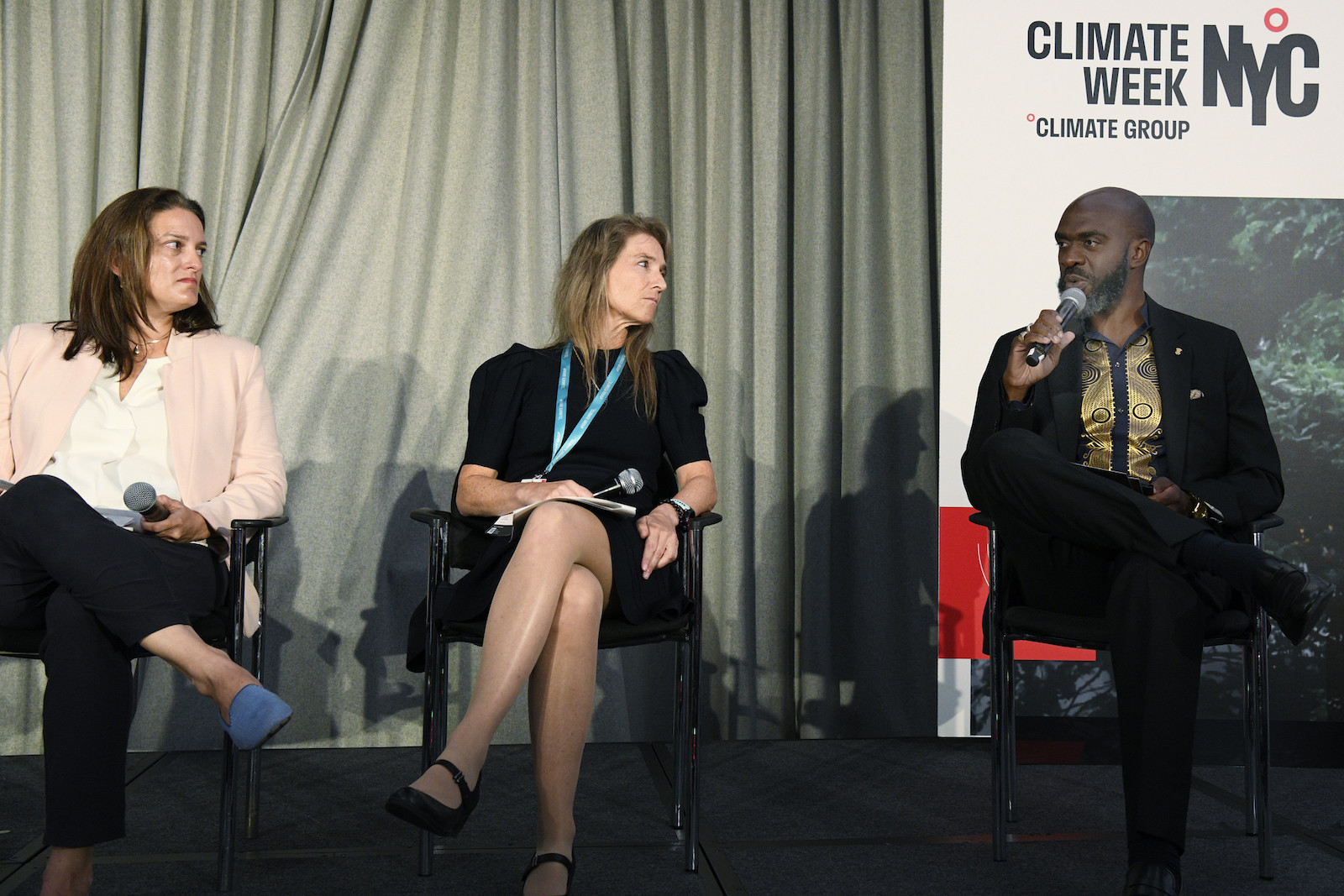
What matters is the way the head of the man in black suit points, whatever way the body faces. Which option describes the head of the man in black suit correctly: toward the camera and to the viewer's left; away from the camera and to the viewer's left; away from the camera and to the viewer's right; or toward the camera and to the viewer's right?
toward the camera and to the viewer's left

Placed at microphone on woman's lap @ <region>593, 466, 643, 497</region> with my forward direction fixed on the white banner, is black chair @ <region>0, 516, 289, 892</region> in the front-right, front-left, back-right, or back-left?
back-left

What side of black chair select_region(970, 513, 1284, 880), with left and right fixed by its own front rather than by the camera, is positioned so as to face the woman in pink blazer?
right

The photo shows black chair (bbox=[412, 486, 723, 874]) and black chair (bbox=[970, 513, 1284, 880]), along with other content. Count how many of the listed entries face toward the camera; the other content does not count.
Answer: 2

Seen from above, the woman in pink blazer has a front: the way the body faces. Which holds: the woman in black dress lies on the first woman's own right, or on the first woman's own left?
on the first woman's own left

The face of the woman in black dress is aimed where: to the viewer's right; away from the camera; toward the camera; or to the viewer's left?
to the viewer's right

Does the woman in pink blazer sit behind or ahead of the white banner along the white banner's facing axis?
ahead

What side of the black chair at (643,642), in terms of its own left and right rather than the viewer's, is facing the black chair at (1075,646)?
left

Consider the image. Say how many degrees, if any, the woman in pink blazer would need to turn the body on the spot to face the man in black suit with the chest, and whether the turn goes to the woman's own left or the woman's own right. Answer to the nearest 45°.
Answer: approximately 45° to the woman's own left
